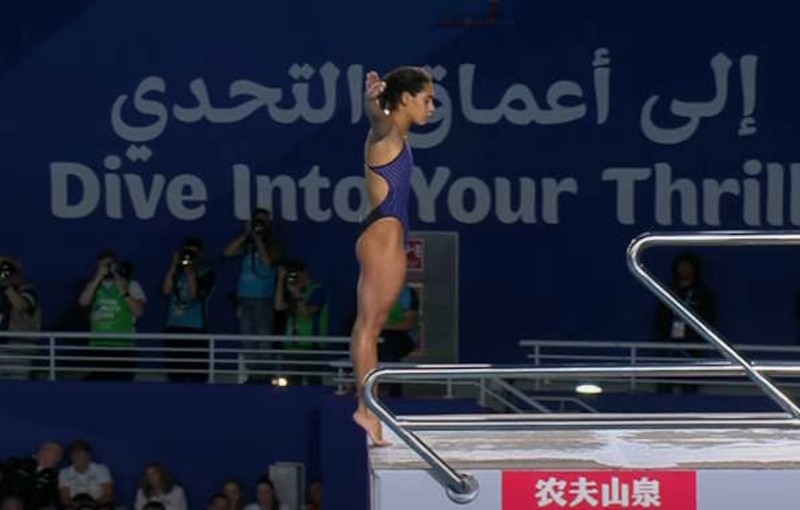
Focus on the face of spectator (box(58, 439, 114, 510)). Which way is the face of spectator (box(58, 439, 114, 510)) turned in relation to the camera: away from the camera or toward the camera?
toward the camera

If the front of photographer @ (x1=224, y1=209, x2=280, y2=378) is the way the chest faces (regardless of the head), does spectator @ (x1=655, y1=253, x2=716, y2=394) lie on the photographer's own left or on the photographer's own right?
on the photographer's own left

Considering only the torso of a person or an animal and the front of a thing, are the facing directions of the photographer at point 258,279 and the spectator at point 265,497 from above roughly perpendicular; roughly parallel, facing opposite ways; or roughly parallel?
roughly parallel

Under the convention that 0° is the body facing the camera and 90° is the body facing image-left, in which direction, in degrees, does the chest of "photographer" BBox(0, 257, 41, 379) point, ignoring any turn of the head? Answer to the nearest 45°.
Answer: approximately 45°

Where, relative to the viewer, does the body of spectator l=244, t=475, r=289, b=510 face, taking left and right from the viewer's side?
facing the viewer

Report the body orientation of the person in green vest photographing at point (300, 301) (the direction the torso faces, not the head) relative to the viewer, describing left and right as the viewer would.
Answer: facing the viewer and to the left of the viewer

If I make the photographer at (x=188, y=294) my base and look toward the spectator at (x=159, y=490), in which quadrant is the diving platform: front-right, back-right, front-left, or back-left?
front-left

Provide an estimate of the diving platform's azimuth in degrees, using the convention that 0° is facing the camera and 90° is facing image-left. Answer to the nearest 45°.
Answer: approximately 90°

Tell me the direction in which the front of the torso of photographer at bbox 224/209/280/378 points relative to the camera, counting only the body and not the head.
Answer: toward the camera

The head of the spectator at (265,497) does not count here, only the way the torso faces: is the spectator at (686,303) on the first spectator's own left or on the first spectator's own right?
on the first spectator's own left

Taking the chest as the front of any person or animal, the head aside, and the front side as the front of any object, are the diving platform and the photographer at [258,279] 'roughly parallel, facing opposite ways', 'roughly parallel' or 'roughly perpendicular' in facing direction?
roughly perpendicular

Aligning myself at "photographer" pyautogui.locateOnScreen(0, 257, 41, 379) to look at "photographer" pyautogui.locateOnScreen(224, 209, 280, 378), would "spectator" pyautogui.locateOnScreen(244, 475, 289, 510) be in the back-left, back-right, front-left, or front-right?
front-right

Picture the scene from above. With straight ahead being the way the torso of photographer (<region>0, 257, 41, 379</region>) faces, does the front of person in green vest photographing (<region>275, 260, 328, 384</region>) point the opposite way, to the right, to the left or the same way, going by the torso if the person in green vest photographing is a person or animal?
the same way
